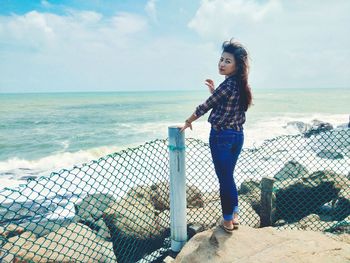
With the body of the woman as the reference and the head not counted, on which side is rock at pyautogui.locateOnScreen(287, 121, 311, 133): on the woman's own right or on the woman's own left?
on the woman's own right

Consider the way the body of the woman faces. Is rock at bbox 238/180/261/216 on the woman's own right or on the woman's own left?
on the woman's own right

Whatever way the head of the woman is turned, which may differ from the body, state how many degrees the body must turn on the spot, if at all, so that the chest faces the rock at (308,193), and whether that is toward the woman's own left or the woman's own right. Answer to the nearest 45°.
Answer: approximately 90° to the woman's own right

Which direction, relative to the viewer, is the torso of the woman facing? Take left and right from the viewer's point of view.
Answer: facing away from the viewer and to the left of the viewer

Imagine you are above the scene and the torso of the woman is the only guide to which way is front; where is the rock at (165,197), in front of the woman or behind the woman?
in front

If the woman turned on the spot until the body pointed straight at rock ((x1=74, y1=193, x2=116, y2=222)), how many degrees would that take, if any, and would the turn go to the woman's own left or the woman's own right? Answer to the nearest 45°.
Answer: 0° — they already face it

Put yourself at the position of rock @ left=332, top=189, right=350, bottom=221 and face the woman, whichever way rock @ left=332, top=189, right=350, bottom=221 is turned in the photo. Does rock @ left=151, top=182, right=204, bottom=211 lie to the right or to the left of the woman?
right

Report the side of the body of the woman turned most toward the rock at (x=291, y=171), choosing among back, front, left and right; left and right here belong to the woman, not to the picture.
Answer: right
